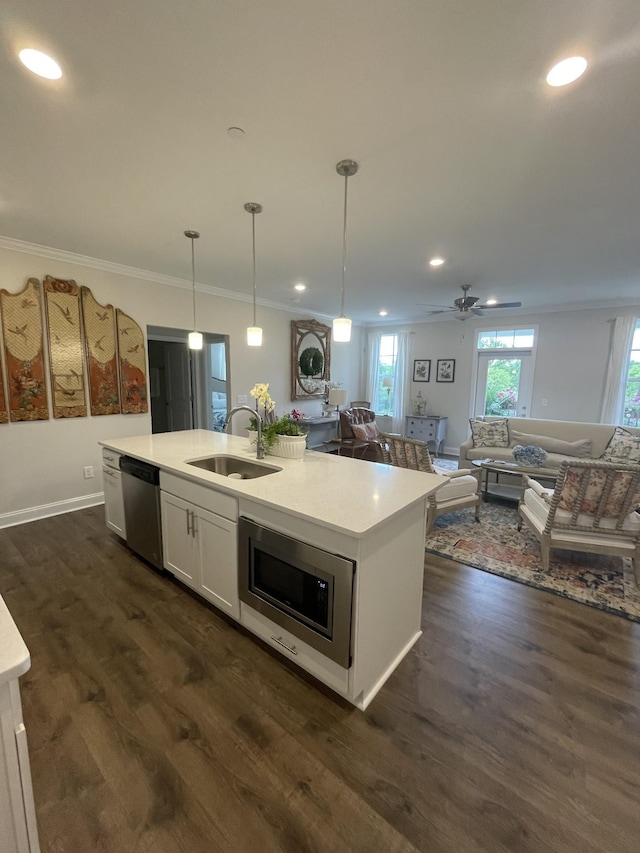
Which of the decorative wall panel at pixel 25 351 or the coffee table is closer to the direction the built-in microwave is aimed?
the decorative wall panel

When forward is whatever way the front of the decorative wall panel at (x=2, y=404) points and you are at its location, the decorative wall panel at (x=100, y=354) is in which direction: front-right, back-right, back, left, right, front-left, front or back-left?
left

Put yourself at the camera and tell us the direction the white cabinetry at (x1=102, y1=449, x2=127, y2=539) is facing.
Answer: facing the viewer and to the left of the viewer

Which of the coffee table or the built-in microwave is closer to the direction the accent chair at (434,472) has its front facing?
the coffee table

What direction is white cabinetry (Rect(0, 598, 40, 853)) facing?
to the viewer's right

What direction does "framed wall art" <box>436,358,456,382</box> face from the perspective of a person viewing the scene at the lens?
facing the viewer

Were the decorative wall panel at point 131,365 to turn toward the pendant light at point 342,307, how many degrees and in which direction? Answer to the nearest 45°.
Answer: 0° — it already faces it

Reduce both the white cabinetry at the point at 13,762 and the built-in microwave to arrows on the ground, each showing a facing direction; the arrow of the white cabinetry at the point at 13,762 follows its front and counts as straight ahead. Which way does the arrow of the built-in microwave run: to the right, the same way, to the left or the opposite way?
the opposite way

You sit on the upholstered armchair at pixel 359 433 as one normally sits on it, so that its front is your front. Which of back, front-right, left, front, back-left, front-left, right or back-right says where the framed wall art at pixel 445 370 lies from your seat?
left

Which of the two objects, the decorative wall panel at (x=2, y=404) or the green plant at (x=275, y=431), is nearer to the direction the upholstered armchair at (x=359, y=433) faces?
the green plant

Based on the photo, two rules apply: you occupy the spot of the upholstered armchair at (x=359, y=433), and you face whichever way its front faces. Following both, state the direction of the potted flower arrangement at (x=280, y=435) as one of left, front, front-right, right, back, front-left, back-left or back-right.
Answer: front-right
